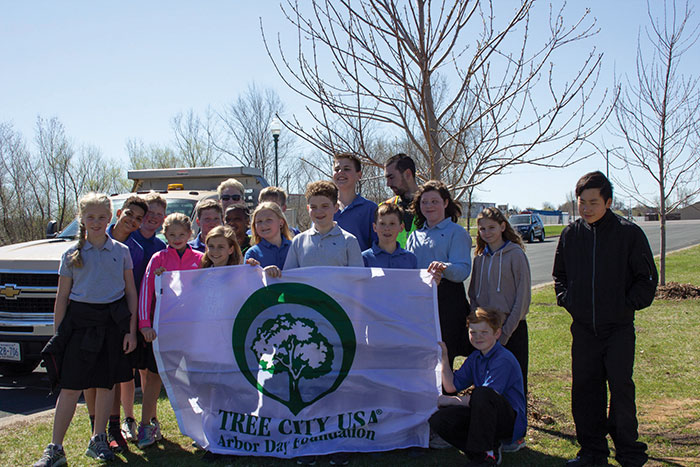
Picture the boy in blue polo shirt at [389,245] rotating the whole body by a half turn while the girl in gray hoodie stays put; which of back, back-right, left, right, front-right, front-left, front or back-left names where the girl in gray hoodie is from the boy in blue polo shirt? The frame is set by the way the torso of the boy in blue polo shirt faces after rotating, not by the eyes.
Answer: right

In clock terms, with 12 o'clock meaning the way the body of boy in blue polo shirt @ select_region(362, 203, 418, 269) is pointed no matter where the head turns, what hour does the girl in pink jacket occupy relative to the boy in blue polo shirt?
The girl in pink jacket is roughly at 3 o'clock from the boy in blue polo shirt.

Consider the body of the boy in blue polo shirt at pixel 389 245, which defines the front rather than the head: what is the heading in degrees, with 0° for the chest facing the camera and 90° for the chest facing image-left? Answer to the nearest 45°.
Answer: approximately 0°

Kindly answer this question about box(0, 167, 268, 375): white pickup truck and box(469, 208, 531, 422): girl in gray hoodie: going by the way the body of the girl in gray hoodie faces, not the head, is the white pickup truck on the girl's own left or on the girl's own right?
on the girl's own right

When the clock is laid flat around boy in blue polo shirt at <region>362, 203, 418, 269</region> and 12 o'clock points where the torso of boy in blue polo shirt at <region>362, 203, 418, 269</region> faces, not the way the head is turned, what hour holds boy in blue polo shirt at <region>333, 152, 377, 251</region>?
boy in blue polo shirt at <region>333, 152, 377, 251</region> is roughly at 5 o'clock from boy in blue polo shirt at <region>362, 203, 418, 269</region>.

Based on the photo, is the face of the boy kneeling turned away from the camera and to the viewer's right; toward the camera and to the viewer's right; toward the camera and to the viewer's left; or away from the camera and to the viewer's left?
toward the camera and to the viewer's left

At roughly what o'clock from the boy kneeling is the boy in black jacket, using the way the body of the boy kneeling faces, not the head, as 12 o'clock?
The boy in black jacket is roughly at 7 o'clock from the boy kneeling.

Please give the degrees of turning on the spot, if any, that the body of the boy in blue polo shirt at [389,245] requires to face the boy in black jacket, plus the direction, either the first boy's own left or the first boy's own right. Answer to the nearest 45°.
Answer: approximately 90° to the first boy's own left

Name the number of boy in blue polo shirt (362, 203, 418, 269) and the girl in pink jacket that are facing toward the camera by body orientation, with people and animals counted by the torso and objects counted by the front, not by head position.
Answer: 2

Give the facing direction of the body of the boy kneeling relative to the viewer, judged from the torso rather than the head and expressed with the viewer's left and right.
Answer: facing the viewer and to the left of the viewer

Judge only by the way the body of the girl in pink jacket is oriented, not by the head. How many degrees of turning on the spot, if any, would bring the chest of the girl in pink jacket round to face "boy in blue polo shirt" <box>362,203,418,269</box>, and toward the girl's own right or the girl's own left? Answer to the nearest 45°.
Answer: approximately 45° to the girl's own left
